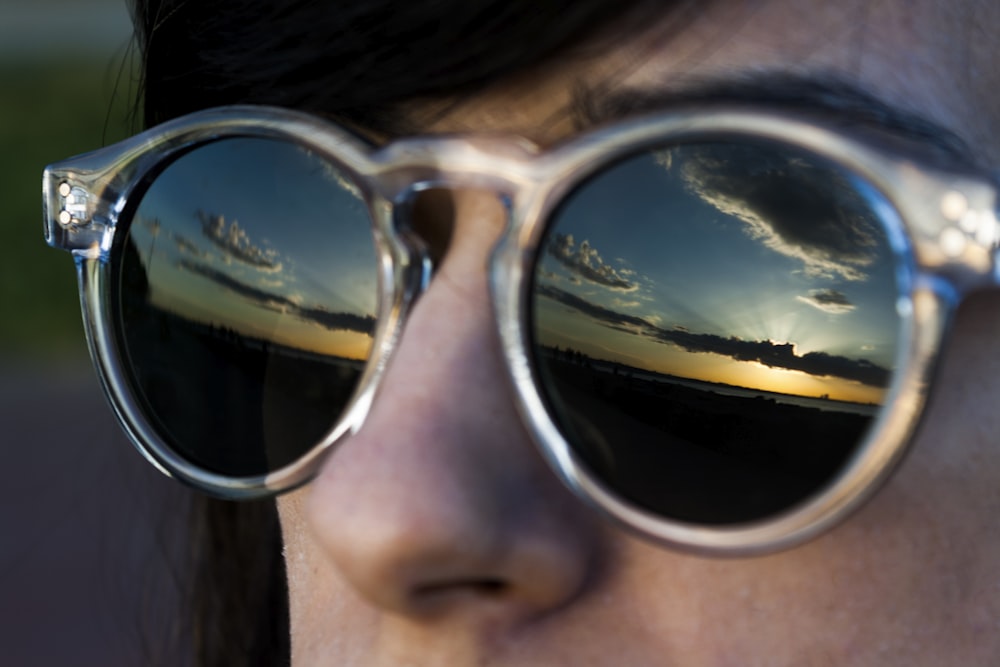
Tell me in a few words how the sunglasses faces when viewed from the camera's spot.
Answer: facing the viewer and to the left of the viewer
